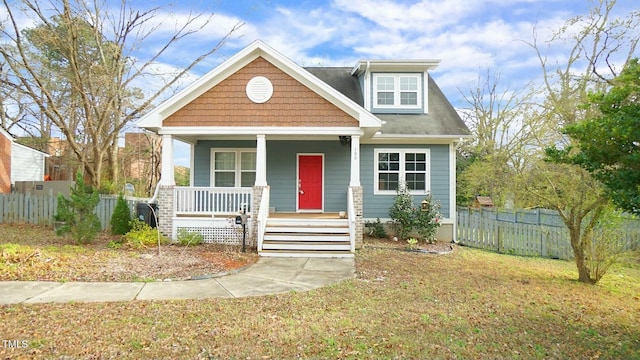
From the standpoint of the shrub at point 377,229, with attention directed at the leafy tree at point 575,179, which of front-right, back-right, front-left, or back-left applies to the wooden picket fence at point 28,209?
back-right

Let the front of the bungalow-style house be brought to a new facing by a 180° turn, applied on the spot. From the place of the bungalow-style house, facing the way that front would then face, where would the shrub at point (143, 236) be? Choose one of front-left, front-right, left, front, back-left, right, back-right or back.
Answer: left

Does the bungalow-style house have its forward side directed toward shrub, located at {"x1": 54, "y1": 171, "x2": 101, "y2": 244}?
no

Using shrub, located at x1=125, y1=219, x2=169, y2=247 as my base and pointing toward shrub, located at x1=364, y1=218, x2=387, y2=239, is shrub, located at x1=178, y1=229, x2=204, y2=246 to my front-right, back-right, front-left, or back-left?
front-right

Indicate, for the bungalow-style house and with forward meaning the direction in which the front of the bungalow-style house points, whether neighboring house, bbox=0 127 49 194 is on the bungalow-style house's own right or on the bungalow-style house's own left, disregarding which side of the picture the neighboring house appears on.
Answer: on the bungalow-style house's own right

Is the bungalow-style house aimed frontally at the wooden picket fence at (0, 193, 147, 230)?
no

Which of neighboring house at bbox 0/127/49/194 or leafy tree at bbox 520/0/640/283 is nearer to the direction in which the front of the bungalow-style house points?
the leafy tree

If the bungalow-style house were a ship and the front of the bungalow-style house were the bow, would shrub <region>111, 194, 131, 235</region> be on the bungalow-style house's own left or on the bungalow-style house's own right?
on the bungalow-style house's own right

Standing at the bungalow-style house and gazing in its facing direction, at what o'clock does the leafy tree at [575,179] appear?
The leafy tree is roughly at 10 o'clock from the bungalow-style house.

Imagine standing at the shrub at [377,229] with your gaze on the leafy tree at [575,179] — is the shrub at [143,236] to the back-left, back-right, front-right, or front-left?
back-right

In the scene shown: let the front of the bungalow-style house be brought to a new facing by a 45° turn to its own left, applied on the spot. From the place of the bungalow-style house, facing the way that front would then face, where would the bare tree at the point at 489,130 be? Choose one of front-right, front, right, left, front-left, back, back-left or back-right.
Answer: left

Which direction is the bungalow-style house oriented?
toward the camera

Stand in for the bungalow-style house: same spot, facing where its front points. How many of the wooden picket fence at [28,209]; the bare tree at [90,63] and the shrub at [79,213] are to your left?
0

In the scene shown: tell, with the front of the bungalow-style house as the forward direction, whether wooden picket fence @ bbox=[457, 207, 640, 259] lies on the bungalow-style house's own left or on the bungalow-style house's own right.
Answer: on the bungalow-style house's own left
